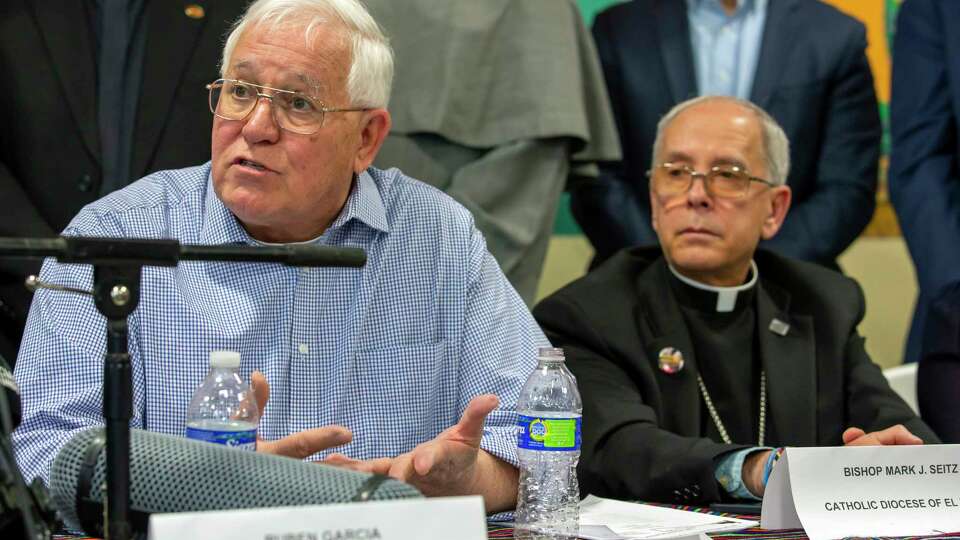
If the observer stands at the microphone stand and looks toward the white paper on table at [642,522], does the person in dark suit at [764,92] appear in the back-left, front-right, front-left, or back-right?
front-left

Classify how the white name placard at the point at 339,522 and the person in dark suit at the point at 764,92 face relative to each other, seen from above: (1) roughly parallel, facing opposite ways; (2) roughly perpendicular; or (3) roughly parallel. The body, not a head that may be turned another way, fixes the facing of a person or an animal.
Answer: roughly parallel

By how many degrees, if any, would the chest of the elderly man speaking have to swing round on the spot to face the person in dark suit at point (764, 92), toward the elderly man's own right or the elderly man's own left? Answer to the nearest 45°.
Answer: approximately 135° to the elderly man's own left

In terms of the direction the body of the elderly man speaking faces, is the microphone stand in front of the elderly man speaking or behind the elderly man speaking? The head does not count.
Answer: in front

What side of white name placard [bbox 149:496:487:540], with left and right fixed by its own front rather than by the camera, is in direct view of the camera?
front

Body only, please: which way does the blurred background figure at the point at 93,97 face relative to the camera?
toward the camera

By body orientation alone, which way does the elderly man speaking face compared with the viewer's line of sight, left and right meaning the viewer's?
facing the viewer

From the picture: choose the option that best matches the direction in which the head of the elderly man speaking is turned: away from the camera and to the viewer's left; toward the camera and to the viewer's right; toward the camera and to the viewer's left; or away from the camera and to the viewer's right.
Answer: toward the camera and to the viewer's left

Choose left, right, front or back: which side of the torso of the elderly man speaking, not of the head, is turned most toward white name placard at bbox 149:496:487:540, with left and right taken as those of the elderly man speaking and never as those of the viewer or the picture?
front

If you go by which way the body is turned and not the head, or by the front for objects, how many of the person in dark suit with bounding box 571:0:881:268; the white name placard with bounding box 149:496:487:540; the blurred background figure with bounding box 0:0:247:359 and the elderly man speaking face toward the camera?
4

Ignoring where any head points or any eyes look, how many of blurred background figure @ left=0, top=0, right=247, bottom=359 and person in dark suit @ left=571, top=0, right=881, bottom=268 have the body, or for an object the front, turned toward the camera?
2

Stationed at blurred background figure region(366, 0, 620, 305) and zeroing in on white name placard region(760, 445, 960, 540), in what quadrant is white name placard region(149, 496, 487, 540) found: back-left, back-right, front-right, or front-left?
front-right

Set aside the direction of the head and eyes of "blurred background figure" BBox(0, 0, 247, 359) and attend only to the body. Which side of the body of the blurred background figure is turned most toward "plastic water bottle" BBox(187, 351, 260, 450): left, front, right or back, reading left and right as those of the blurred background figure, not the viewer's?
front

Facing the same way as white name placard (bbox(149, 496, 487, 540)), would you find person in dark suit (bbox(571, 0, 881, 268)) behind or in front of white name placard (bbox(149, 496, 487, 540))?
behind

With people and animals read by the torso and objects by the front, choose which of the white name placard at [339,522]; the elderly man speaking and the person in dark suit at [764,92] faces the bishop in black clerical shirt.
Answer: the person in dark suit

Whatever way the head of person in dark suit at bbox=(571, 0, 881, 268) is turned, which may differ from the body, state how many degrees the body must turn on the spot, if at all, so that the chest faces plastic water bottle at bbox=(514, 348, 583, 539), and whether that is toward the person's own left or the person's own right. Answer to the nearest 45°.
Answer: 0° — they already face it

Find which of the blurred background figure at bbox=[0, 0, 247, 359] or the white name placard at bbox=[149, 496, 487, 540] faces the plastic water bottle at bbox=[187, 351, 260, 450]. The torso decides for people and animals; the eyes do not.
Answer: the blurred background figure

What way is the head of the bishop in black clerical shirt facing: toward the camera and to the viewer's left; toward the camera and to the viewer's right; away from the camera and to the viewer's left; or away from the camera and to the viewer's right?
toward the camera and to the viewer's left
